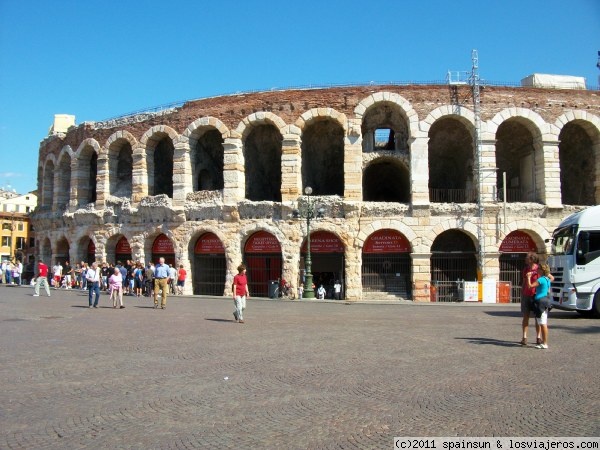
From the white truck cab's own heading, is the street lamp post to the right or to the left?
on its right

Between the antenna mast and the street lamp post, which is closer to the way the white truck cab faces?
the street lamp post

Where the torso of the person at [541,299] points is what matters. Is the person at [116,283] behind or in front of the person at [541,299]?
in front

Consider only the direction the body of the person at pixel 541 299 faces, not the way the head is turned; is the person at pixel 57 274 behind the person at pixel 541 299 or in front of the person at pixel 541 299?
in front

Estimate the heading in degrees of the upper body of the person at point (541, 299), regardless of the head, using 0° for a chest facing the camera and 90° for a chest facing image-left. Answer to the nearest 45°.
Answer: approximately 90°

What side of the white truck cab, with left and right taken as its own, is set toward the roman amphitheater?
right

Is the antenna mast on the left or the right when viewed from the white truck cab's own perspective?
on its right

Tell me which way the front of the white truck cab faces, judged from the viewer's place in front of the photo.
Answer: facing the viewer and to the left of the viewer

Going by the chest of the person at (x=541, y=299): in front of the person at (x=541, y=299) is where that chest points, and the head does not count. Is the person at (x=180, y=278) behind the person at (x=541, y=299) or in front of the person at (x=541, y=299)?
in front

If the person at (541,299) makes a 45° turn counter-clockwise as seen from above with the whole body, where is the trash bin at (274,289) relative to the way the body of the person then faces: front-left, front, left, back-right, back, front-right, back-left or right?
right
